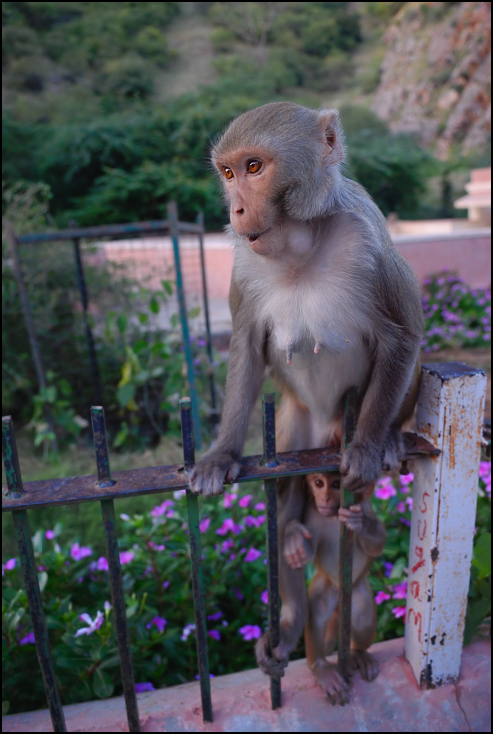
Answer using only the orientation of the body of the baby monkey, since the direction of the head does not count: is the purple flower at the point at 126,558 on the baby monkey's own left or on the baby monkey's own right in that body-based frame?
on the baby monkey's own right

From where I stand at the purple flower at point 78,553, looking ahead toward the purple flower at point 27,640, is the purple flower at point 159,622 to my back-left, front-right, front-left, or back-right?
front-left

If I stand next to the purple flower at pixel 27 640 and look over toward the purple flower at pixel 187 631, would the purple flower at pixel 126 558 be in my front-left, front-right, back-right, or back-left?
front-left

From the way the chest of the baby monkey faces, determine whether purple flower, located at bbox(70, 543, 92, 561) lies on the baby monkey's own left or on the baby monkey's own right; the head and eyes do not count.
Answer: on the baby monkey's own right

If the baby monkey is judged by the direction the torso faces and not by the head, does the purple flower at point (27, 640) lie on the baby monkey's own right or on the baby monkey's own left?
on the baby monkey's own right

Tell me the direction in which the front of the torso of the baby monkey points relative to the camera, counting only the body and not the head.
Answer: toward the camera

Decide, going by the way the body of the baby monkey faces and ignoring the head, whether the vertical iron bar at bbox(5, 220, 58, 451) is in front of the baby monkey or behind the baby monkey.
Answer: behind
